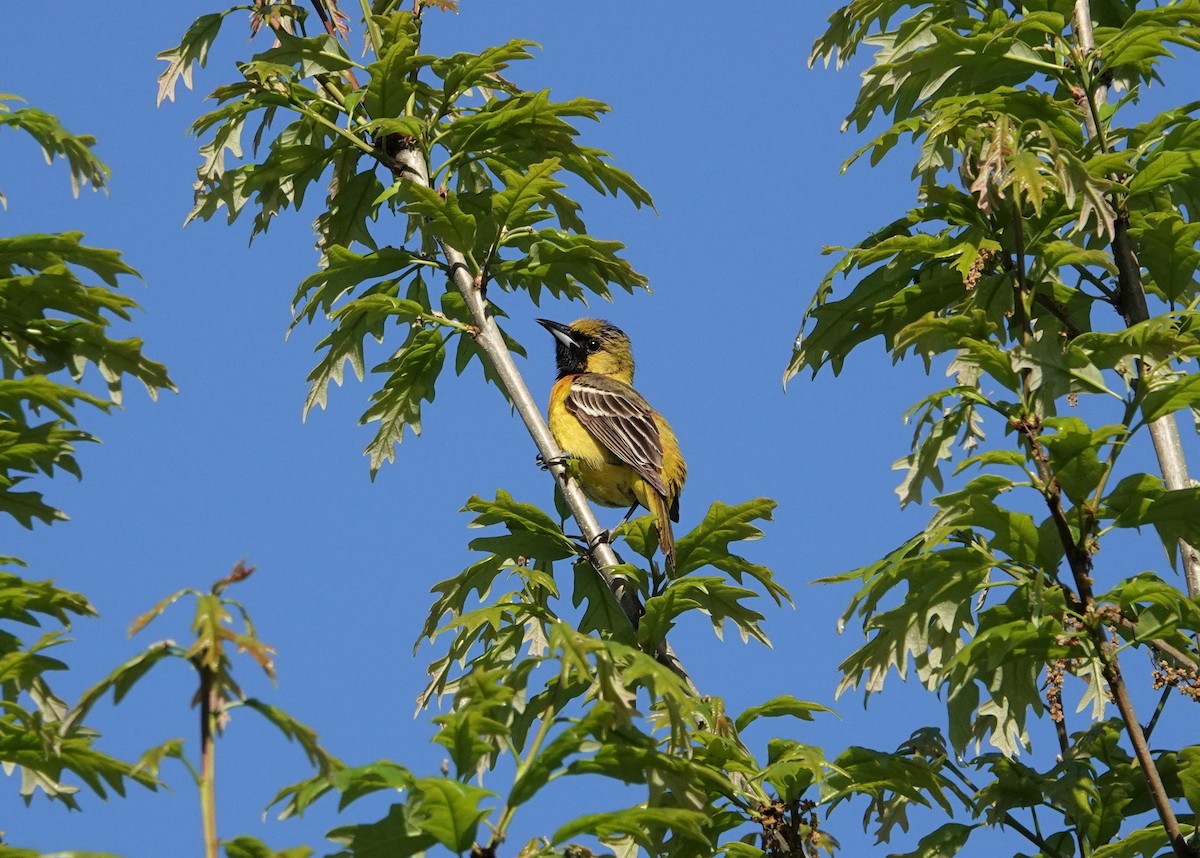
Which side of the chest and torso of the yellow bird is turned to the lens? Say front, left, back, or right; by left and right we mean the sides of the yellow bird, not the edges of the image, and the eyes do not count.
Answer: left
